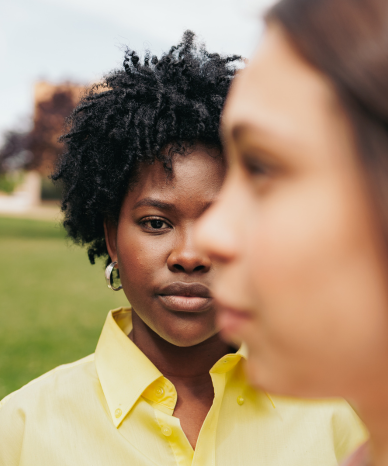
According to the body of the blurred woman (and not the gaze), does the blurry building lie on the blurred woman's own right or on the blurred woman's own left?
on the blurred woman's own right

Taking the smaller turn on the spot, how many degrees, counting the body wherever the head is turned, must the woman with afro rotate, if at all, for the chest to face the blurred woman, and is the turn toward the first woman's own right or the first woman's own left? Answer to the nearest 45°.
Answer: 0° — they already face them

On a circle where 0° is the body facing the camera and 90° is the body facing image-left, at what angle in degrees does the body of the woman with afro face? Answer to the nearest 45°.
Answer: approximately 0°

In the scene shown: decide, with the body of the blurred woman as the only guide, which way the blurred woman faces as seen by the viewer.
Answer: to the viewer's left

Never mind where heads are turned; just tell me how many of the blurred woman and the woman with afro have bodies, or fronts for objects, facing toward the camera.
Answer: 1

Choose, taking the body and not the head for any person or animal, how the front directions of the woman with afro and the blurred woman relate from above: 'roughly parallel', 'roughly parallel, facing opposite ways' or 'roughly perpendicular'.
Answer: roughly perpendicular
